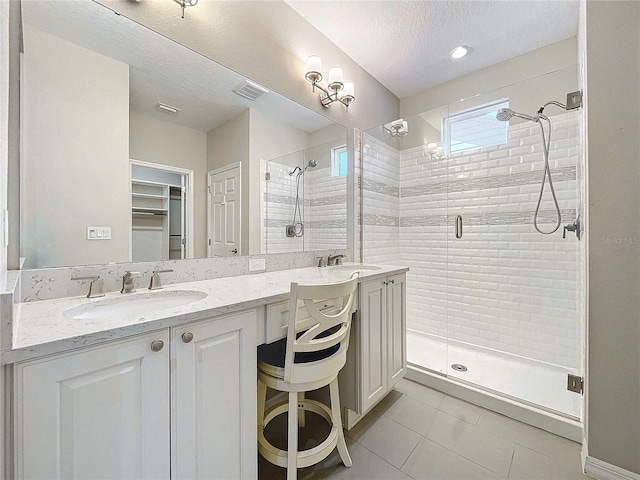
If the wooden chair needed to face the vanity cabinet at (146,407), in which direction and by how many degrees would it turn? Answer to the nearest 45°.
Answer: approximately 90° to its left

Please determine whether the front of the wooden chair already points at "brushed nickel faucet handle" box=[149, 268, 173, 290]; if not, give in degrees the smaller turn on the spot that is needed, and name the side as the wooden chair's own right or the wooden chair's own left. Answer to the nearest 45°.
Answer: approximately 45° to the wooden chair's own left

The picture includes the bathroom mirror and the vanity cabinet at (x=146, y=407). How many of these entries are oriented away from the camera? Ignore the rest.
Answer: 0

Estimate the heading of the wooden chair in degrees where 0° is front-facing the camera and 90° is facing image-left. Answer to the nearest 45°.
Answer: approximately 135°

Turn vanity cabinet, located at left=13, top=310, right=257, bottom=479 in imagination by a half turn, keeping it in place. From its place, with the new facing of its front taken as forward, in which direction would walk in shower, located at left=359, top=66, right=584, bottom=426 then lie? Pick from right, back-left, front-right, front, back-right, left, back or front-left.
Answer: back-right

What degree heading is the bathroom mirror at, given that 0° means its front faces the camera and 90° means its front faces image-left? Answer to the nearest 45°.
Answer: approximately 315°

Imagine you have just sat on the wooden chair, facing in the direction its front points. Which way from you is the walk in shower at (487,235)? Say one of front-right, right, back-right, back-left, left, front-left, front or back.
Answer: right

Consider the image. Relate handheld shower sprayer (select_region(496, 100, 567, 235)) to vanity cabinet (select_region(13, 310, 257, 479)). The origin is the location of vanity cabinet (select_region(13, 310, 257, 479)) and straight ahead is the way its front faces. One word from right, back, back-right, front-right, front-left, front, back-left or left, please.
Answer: front-left

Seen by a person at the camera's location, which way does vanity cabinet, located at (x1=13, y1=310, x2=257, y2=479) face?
facing the viewer and to the right of the viewer

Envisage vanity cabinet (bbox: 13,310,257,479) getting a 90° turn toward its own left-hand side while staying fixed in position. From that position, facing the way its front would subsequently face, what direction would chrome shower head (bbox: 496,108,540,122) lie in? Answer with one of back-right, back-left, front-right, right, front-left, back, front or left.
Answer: front-right

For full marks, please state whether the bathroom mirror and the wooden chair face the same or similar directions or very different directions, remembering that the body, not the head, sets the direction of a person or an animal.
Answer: very different directions
